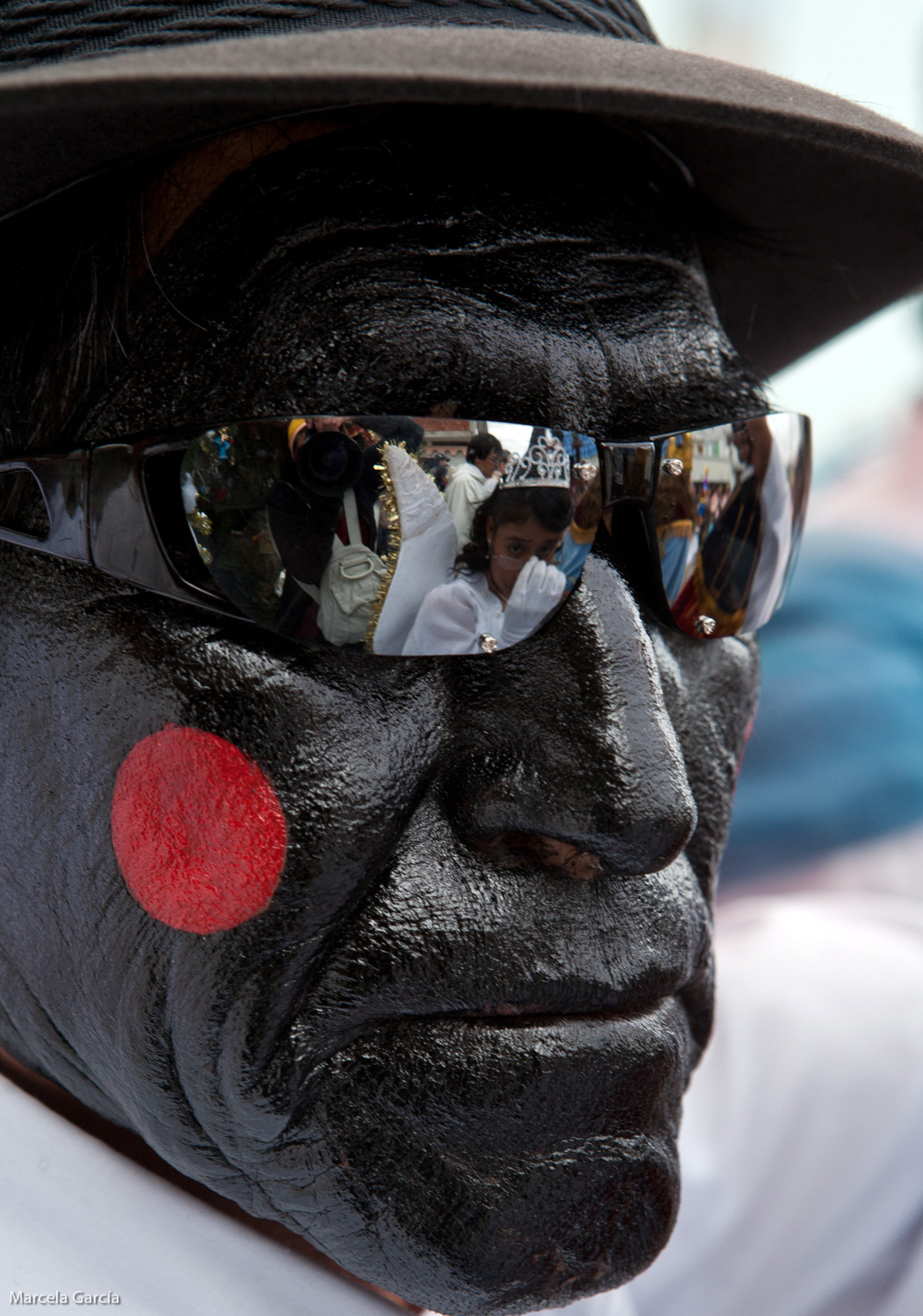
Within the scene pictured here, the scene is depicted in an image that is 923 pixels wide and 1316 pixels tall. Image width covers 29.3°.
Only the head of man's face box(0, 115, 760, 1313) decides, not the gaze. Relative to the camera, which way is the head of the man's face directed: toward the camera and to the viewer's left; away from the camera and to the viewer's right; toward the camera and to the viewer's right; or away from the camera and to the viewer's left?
toward the camera and to the viewer's right
